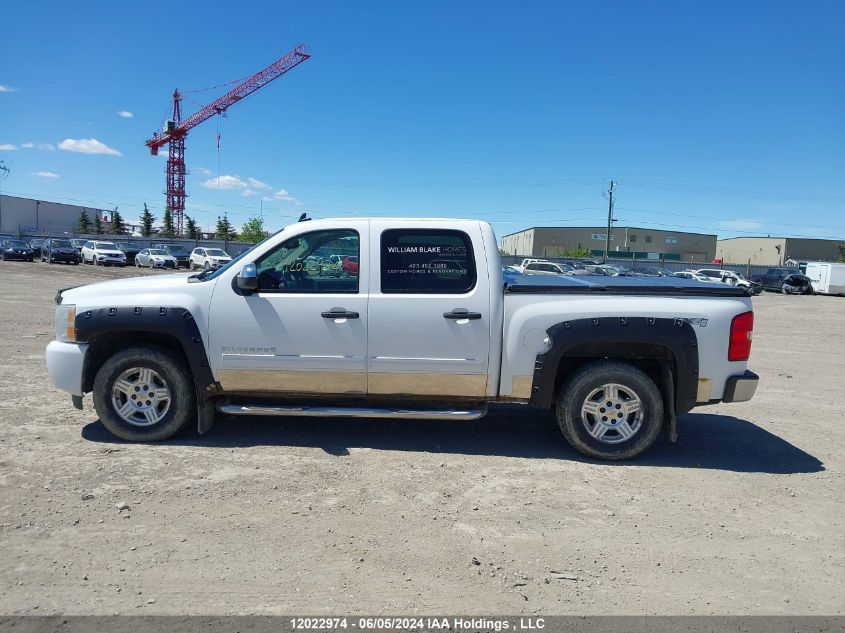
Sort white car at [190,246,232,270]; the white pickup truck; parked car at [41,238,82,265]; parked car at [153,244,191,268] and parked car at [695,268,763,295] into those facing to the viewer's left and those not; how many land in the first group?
1

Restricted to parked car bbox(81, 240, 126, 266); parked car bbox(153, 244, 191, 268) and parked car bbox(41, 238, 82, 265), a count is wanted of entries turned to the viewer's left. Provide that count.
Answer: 0

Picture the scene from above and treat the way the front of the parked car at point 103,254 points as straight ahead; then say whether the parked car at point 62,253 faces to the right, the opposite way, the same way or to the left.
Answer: the same way

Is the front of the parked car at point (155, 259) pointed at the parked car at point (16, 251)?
no

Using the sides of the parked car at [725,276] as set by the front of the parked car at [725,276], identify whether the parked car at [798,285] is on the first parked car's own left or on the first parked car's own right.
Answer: on the first parked car's own left

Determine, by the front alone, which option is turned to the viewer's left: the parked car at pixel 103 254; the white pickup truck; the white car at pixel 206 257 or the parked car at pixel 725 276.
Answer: the white pickup truck

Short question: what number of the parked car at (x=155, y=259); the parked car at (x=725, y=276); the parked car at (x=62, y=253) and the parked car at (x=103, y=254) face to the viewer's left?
0

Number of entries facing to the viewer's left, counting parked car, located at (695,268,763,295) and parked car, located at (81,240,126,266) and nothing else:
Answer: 0

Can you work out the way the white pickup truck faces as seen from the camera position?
facing to the left of the viewer

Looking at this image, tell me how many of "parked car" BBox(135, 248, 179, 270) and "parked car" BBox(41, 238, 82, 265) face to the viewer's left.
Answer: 0

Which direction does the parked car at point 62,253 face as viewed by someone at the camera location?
facing the viewer and to the right of the viewer

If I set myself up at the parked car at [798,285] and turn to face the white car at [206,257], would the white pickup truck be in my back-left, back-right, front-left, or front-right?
front-left

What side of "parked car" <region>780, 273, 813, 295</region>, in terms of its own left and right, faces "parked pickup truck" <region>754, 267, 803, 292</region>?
right

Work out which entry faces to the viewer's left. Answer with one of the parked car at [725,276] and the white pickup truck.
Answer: the white pickup truck

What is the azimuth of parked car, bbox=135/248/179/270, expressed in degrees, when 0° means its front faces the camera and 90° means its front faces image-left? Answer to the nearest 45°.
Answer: approximately 315°

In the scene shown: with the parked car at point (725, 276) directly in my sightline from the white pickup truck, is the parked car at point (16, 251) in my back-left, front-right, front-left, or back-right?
front-left
